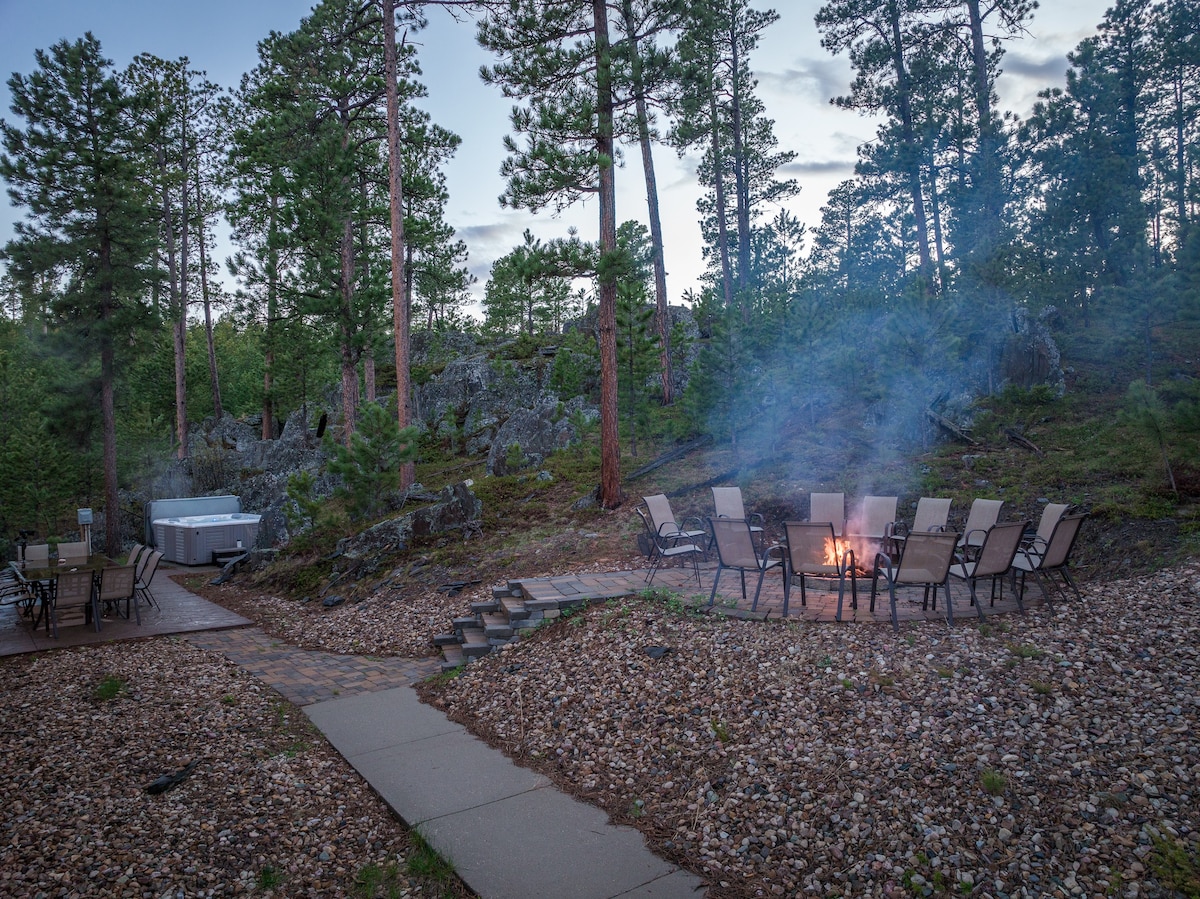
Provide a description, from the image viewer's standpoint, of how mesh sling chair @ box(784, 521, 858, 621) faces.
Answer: facing away from the viewer

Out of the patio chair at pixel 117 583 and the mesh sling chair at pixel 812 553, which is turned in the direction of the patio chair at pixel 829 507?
the mesh sling chair

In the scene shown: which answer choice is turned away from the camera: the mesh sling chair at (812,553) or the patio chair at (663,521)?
the mesh sling chair

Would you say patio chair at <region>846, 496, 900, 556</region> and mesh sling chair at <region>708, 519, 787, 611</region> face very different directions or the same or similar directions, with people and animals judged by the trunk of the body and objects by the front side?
very different directions

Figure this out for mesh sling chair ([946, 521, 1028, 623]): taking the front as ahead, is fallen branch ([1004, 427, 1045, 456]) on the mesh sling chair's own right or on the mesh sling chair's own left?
on the mesh sling chair's own right

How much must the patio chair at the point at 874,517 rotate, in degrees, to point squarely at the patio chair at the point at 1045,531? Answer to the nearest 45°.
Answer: approximately 90° to its left

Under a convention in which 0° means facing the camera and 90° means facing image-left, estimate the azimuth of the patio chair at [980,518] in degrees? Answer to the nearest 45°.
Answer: approximately 45°

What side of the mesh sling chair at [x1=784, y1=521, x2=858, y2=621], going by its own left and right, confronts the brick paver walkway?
left

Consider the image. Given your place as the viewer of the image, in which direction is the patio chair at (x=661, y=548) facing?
facing to the right of the viewer

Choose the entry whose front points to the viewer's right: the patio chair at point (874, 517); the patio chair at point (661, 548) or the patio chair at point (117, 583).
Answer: the patio chair at point (661, 548)
